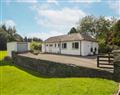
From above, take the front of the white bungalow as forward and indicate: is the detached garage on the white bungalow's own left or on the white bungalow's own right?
on the white bungalow's own right

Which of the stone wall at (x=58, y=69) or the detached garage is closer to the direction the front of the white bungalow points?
the stone wall

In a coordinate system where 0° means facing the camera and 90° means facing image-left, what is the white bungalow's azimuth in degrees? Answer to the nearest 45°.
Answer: approximately 45°

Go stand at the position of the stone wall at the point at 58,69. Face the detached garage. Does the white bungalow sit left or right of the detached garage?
right
